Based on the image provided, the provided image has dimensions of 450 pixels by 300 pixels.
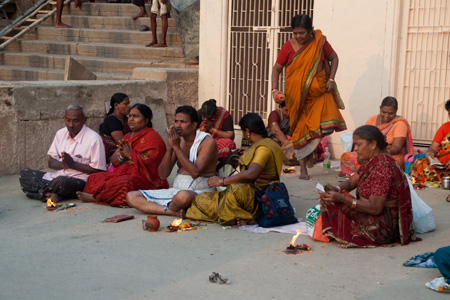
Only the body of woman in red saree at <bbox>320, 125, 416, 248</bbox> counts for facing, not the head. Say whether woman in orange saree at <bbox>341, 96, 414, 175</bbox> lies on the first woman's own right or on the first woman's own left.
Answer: on the first woman's own right

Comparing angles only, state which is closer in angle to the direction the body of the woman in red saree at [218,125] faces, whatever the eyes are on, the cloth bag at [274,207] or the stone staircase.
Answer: the cloth bag

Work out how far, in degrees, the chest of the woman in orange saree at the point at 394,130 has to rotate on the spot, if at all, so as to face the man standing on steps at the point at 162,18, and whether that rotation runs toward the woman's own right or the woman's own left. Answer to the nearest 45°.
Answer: approximately 90° to the woman's own right

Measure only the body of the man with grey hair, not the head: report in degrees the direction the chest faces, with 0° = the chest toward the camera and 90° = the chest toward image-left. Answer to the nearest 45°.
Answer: approximately 45°

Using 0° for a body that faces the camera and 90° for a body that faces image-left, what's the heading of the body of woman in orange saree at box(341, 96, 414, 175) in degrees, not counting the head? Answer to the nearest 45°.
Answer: approximately 45°

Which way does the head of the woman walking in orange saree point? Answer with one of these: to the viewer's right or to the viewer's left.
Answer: to the viewer's left

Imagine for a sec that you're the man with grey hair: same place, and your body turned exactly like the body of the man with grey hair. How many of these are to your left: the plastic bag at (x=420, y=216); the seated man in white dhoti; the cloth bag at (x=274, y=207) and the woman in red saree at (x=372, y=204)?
4

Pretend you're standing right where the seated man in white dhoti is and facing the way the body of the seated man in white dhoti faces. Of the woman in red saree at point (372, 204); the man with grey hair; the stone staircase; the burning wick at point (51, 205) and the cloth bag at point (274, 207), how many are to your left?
2

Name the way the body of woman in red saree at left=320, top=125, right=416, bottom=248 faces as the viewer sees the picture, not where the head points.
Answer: to the viewer's left

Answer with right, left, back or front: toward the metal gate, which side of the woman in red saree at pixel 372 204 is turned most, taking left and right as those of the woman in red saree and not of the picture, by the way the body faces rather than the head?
right
